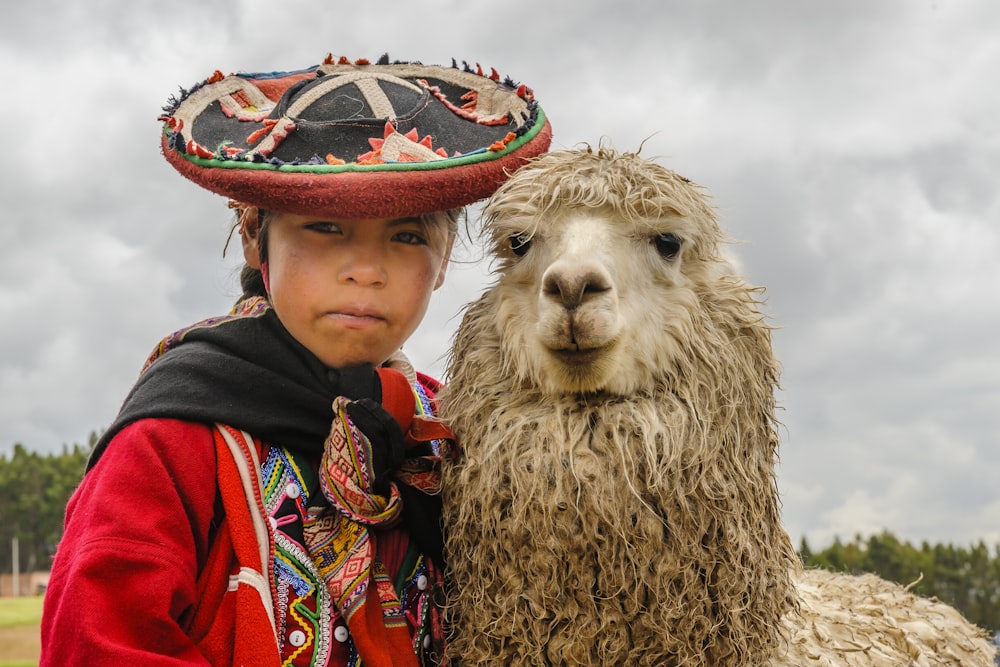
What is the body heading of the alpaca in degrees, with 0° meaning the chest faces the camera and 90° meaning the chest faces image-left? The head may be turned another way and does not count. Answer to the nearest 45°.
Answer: approximately 45°

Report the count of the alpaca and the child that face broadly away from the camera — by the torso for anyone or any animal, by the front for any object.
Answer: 0

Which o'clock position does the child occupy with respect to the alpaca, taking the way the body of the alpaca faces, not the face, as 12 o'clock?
The child is roughly at 1 o'clock from the alpaca.

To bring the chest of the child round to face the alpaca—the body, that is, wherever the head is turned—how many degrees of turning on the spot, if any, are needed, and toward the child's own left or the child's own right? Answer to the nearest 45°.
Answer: approximately 45° to the child's own left
